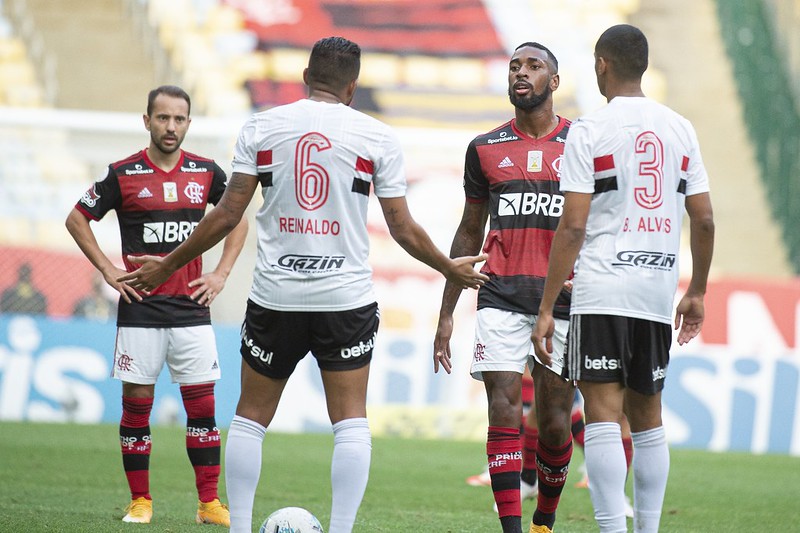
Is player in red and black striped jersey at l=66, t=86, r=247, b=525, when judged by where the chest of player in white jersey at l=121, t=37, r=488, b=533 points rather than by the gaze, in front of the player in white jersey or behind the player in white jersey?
in front

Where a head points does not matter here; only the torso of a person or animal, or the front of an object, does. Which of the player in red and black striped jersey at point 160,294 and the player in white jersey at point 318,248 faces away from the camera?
the player in white jersey

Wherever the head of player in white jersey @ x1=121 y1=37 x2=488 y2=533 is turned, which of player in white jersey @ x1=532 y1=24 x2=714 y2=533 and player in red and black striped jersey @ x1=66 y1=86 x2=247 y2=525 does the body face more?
the player in red and black striped jersey

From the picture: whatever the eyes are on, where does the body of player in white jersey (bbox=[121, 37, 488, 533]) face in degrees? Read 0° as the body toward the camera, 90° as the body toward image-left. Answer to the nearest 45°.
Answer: approximately 180°

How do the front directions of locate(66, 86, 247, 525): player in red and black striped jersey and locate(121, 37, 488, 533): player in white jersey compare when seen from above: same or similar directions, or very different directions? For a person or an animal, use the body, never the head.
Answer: very different directions

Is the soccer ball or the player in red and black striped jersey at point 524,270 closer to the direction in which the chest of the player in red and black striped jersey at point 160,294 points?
the soccer ball

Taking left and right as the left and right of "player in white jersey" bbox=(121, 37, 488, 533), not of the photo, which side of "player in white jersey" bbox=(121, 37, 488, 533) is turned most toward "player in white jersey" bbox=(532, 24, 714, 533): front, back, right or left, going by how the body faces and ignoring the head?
right

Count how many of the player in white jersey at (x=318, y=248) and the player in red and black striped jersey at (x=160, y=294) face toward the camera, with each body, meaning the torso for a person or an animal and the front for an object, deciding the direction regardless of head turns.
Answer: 1

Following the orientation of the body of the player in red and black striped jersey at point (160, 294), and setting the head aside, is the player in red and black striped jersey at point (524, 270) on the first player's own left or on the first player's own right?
on the first player's own left

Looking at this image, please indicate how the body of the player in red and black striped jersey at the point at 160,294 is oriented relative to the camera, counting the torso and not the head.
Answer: toward the camera

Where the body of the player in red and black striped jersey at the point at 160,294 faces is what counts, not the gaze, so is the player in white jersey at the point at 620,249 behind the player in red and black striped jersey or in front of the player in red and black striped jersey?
in front
